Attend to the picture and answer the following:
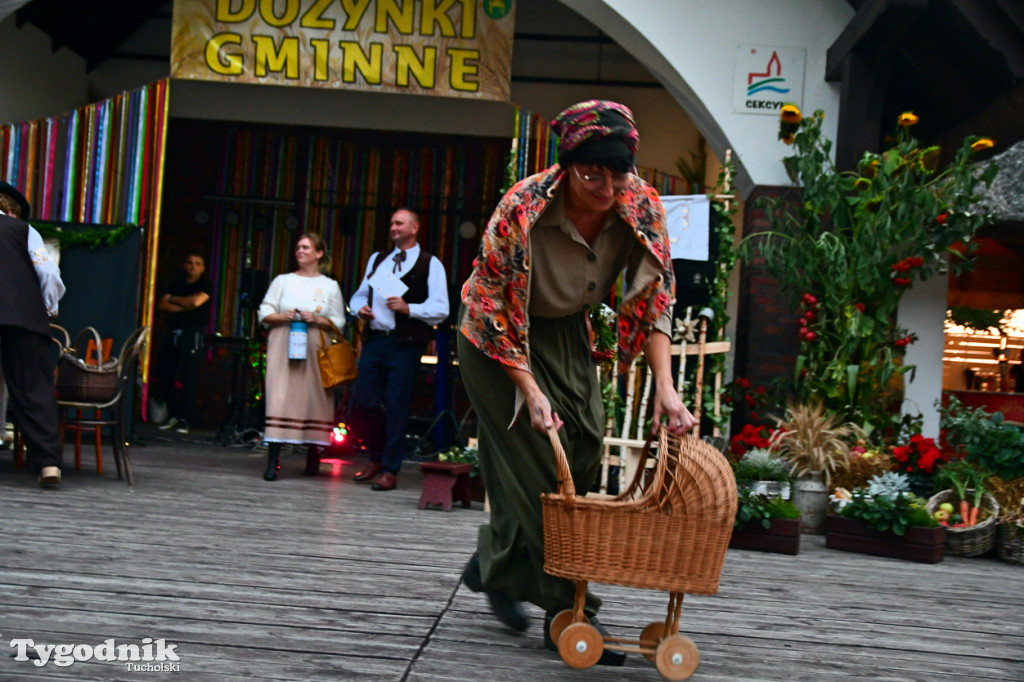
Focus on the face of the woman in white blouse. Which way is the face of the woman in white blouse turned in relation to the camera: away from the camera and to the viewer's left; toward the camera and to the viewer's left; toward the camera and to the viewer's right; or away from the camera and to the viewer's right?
toward the camera and to the viewer's left

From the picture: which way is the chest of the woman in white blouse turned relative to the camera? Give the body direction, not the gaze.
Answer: toward the camera

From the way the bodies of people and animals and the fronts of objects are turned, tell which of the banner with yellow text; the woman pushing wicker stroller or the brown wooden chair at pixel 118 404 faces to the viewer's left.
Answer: the brown wooden chair

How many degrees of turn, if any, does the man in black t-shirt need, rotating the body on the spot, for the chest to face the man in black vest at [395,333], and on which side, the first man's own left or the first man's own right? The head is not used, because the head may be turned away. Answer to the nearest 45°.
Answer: approximately 45° to the first man's own left

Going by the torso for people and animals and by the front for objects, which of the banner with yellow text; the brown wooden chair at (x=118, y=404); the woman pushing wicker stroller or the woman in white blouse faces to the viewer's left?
the brown wooden chair

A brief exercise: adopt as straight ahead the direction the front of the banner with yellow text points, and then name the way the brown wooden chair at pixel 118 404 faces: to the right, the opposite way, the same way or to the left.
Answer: to the right

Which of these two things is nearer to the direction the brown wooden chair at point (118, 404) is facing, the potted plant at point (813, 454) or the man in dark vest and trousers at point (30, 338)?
the man in dark vest and trousers

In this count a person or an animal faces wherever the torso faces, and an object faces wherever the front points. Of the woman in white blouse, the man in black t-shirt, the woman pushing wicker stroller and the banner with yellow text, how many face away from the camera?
0

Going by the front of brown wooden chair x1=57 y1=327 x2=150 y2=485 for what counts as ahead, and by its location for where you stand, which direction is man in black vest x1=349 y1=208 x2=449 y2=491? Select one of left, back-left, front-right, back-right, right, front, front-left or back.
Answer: back

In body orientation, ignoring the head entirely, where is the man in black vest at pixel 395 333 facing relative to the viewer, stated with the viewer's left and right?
facing the viewer and to the left of the viewer

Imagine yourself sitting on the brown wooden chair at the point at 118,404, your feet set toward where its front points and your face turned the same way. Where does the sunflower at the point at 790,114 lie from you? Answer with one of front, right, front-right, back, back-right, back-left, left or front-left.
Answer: back

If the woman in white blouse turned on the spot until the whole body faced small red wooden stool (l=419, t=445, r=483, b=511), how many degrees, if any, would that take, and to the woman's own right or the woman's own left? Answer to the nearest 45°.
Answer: approximately 45° to the woman's own left

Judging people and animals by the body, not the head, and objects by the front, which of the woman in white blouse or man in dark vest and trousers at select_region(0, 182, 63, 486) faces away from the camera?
the man in dark vest and trousers

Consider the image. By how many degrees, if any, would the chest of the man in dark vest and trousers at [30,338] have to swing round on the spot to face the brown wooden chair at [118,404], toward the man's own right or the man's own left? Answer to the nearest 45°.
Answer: approximately 45° to the man's own right

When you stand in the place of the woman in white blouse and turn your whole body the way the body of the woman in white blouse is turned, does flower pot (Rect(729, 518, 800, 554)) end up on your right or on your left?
on your left

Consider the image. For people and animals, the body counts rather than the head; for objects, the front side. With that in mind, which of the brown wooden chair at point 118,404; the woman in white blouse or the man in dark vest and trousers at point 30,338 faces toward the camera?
the woman in white blouse

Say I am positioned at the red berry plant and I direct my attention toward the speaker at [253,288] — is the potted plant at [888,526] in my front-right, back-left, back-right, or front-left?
back-left
